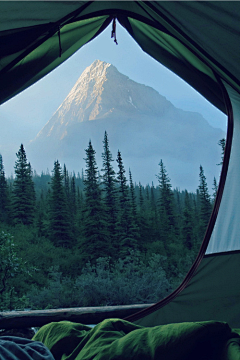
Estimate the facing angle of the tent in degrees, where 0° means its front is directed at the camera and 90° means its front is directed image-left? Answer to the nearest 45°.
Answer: approximately 180°

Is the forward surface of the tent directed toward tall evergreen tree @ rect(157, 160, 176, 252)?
yes

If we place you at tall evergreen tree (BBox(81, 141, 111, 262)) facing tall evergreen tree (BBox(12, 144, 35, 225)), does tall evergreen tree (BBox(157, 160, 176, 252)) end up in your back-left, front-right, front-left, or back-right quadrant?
back-right

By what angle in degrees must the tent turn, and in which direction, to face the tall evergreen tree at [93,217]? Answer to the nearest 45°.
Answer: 0° — it already faces it

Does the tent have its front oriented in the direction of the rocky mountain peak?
yes
